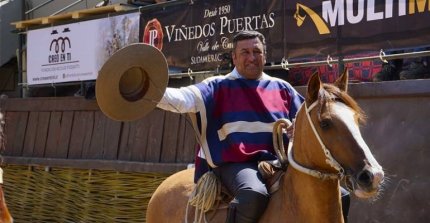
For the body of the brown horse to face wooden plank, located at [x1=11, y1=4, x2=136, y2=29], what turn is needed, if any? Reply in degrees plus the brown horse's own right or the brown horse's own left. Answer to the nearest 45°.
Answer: approximately 180°

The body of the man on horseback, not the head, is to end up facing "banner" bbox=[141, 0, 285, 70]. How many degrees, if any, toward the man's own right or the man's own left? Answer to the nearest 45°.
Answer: approximately 135° to the man's own left

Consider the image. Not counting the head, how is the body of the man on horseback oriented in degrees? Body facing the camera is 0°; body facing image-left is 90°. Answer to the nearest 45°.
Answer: approximately 315°

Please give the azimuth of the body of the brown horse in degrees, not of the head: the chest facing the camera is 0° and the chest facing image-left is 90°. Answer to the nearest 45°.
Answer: approximately 315°

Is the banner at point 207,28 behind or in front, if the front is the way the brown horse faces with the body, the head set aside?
behind

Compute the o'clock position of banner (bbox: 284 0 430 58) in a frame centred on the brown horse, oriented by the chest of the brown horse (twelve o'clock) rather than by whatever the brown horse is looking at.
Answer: The banner is roughly at 8 o'clock from the brown horse.

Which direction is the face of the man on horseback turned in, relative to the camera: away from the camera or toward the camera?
toward the camera
